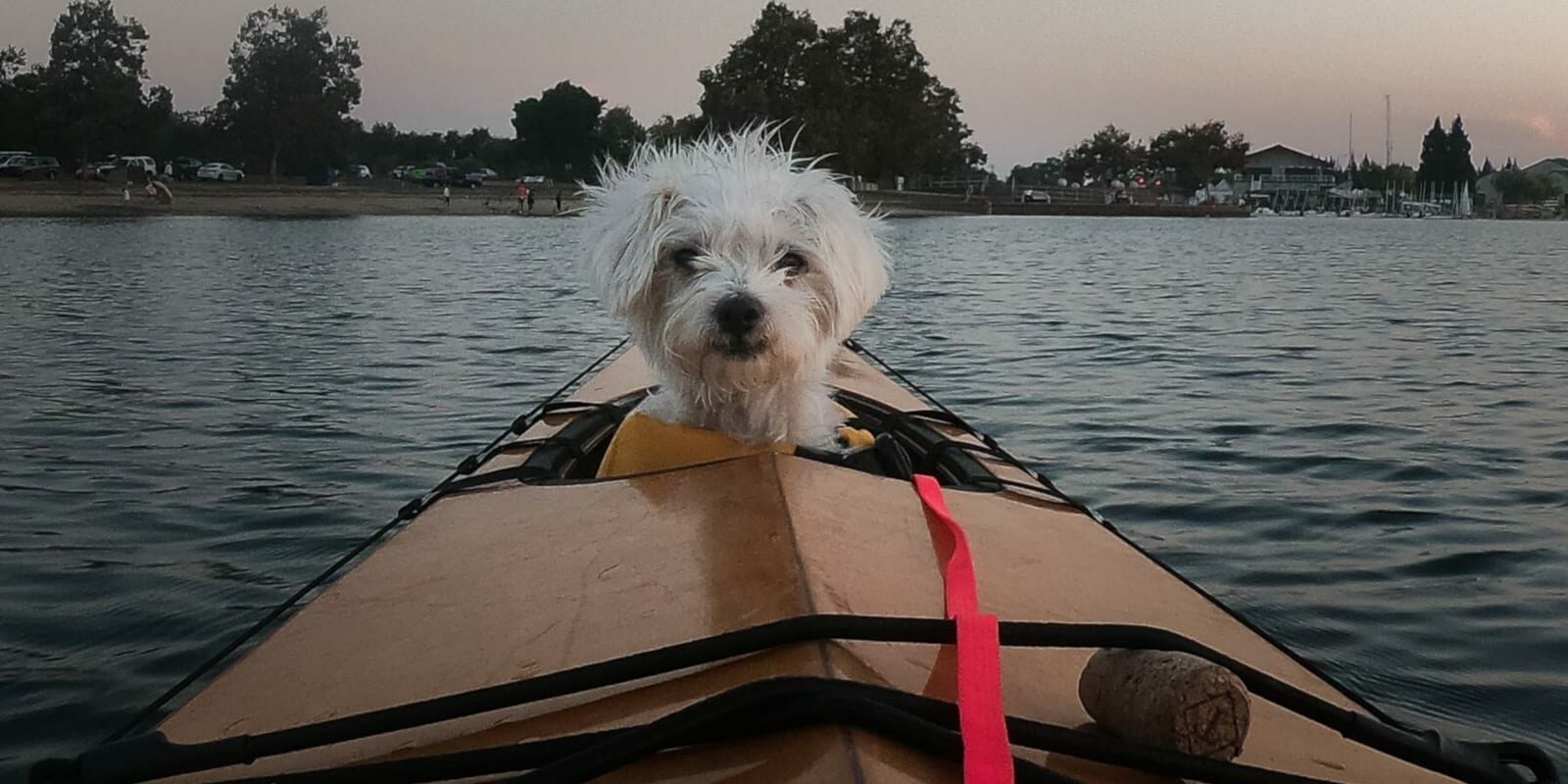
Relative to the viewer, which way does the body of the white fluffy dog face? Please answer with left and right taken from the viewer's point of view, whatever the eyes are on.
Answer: facing the viewer

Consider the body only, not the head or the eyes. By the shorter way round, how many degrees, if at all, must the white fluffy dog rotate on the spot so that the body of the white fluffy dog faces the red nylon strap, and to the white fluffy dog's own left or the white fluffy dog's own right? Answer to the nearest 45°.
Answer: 0° — it already faces it

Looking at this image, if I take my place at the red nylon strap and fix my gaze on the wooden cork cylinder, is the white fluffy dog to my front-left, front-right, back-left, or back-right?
back-left

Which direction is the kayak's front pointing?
away from the camera

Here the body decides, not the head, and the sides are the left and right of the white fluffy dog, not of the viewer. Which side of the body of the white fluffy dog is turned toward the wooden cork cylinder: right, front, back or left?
front
